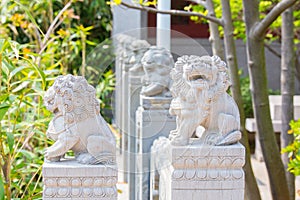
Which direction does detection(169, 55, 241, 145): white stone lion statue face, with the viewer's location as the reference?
facing the viewer and to the left of the viewer

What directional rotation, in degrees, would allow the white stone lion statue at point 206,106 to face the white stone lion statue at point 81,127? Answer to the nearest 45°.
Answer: approximately 45° to its right

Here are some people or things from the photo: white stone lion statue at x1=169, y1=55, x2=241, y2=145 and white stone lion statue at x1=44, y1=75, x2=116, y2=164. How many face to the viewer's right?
0

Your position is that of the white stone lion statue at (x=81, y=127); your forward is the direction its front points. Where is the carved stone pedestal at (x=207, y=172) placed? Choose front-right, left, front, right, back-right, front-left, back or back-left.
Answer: back

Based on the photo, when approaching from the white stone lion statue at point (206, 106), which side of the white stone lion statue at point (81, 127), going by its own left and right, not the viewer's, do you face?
back

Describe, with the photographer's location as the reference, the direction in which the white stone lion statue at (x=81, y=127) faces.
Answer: facing to the left of the viewer
